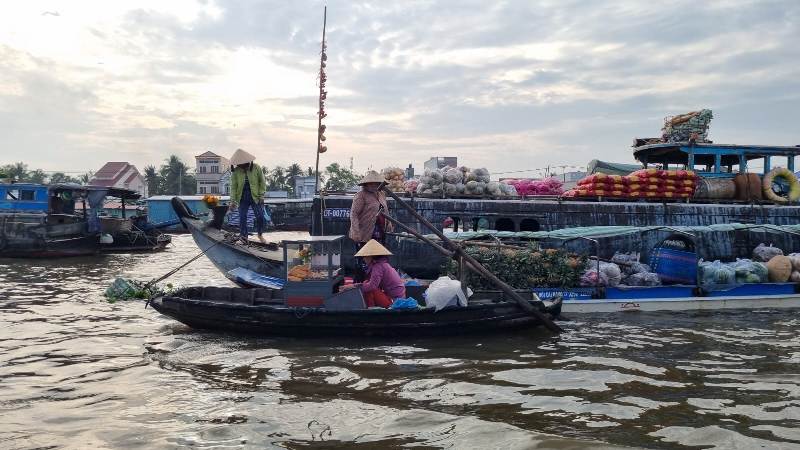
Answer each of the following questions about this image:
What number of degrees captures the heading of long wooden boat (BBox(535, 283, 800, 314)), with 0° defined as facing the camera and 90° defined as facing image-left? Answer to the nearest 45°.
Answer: approximately 90°

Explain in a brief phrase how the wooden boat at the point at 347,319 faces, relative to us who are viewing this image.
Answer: facing to the left of the viewer

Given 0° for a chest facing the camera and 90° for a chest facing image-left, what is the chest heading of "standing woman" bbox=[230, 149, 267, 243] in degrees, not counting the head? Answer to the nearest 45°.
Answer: approximately 0°

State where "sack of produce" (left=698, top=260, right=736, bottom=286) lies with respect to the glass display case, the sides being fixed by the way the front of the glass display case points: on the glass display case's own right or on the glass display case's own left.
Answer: on the glass display case's own left

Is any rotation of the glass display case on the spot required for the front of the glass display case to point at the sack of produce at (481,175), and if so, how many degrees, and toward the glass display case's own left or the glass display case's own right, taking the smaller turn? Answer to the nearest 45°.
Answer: approximately 135° to the glass display case's own left
